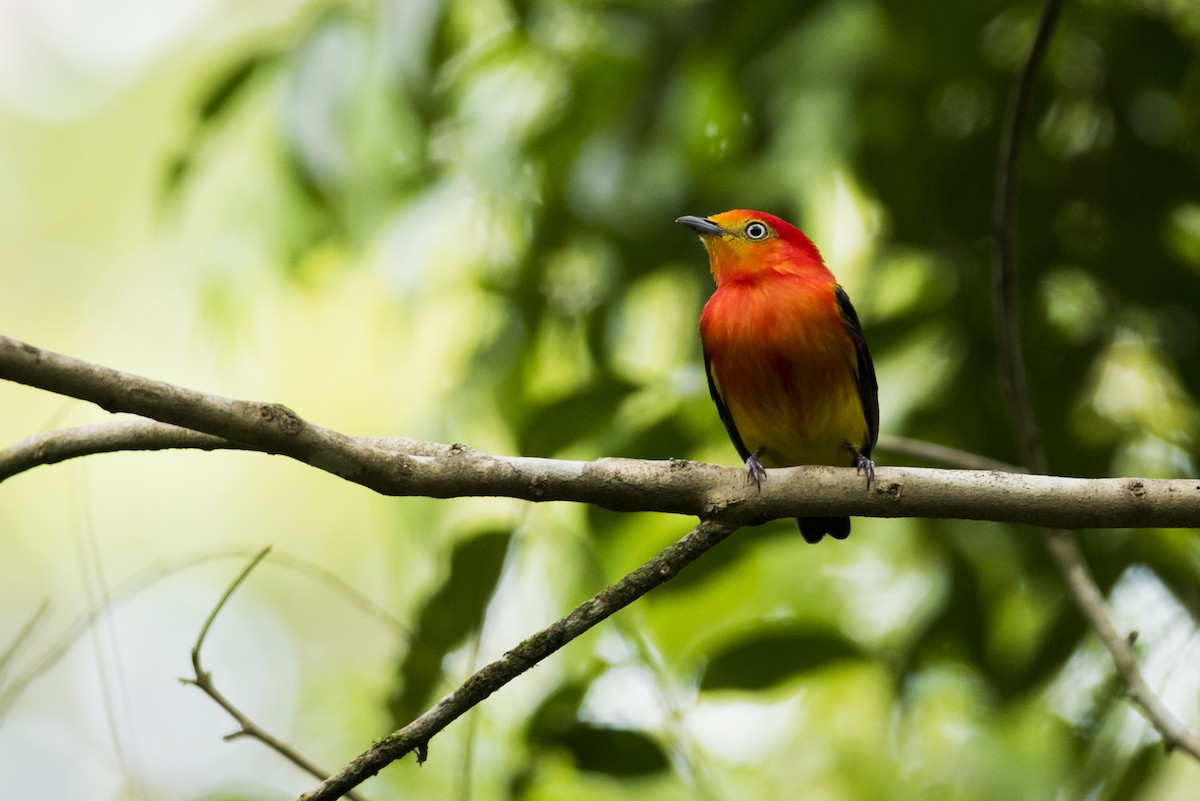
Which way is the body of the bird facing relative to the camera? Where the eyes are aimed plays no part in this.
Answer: toward the camera
